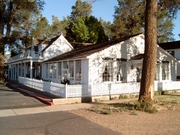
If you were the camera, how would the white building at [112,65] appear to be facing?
facing the viewer and to the left of the viewer

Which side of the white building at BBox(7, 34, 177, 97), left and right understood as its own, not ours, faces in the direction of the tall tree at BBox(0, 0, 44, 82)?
right
